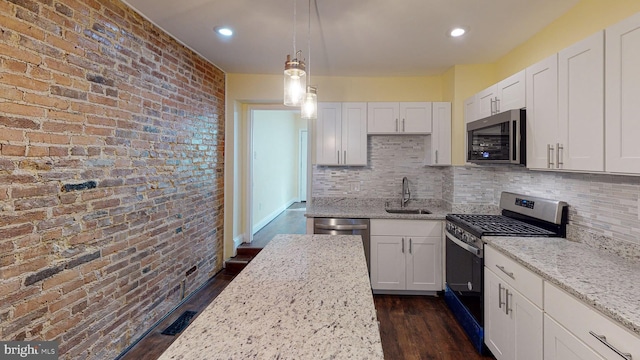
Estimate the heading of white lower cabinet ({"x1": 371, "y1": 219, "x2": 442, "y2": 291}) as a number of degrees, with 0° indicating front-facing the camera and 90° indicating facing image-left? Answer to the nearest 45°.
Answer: approximately 0°

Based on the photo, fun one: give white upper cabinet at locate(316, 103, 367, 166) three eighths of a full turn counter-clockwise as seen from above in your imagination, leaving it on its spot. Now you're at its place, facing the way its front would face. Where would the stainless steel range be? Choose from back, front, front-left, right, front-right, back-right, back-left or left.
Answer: right

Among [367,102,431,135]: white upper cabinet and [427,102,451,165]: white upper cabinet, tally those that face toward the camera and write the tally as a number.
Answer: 2

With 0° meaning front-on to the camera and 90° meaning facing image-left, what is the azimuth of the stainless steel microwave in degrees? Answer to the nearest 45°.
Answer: approximately 45°

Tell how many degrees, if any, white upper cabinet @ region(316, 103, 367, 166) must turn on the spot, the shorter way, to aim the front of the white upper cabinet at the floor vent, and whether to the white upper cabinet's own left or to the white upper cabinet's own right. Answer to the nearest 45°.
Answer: approximately 45° to the white upper cabinet's own right

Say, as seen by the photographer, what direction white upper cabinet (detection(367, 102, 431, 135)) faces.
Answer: facing the viewer

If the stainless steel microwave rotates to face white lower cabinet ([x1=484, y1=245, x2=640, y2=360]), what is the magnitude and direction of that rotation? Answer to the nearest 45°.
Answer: approximately 45° to its left

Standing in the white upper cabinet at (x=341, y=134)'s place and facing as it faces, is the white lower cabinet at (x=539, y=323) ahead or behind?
ahead

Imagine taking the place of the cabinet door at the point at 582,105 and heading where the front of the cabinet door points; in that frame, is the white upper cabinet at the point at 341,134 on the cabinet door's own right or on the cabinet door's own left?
on the cabinet door's own right

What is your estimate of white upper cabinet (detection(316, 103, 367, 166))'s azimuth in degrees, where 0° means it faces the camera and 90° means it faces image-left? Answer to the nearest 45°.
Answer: approximately 0°

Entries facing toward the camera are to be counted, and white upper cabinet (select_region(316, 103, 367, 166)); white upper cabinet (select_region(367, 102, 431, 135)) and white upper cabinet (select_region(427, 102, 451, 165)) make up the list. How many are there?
3

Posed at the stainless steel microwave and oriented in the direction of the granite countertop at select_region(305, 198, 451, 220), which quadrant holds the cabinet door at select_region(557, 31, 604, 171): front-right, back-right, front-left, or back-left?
back-left

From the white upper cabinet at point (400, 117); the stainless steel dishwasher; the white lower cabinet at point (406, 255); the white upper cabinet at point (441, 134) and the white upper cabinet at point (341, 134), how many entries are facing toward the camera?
5

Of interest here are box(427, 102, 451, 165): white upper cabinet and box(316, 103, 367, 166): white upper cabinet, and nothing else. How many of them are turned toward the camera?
2

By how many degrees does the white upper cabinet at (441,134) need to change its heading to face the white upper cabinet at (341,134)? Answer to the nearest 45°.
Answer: approximately 90° to its right

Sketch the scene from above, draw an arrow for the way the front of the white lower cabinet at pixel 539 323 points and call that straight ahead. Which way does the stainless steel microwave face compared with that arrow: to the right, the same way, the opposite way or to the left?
the same way

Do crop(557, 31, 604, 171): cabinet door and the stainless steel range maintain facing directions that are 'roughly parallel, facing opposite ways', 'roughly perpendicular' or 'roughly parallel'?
roughly parallel

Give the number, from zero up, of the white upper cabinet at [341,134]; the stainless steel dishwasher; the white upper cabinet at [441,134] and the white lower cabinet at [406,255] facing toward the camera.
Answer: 4
